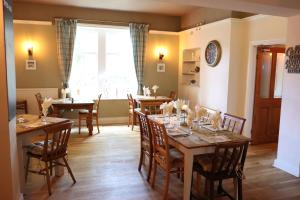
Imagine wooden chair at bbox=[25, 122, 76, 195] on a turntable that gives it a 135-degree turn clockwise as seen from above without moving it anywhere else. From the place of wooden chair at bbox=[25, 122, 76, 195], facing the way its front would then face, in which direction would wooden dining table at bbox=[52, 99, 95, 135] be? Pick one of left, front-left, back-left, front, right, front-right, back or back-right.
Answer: left

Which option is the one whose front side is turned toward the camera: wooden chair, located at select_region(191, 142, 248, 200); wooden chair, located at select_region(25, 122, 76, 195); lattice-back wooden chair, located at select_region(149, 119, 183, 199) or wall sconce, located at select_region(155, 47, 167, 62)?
the wall sconce

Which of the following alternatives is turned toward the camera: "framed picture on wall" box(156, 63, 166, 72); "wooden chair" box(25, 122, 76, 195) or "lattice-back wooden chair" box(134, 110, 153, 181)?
the framed picture on wall

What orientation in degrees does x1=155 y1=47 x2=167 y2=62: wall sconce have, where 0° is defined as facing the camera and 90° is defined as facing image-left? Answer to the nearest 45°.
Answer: approximately 0°

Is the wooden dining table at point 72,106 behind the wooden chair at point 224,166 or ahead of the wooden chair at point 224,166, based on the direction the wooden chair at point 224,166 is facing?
ahead

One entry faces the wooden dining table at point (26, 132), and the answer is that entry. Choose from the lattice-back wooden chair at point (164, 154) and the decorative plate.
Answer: the decorative plate

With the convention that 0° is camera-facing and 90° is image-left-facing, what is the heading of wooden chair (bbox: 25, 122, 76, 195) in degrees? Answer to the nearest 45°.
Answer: approximately 135°

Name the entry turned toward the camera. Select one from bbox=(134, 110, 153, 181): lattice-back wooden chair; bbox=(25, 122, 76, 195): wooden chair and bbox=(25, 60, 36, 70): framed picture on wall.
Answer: the framed picture on wall

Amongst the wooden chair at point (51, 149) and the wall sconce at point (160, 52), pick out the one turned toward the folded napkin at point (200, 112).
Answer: the wall sconce

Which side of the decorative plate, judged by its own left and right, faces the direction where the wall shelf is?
right

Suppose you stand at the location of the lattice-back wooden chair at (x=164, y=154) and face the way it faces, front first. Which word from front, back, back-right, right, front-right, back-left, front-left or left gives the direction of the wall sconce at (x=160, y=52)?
front-left

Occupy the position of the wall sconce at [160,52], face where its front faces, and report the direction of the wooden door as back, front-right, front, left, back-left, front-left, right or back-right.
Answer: front-left

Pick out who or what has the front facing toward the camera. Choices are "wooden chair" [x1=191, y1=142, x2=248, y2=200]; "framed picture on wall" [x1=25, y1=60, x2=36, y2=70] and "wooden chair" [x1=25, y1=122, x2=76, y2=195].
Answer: the framed picture on wall
